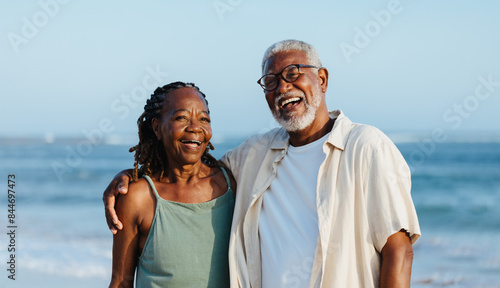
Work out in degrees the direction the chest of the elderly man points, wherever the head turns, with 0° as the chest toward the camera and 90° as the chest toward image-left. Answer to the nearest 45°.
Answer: approximately 45°

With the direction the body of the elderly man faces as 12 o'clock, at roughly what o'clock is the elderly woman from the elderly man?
The elderly woman is roughly at 2 o'clock from the elderly man.

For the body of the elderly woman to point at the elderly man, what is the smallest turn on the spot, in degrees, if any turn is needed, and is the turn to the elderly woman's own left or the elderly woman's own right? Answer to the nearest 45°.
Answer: approximately 45° to the elderly woman's own left

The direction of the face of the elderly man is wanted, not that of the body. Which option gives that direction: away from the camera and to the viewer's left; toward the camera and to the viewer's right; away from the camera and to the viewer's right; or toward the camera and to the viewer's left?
toward the camera and to the viewer's left

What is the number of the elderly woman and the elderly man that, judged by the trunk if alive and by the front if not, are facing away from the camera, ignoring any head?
0
